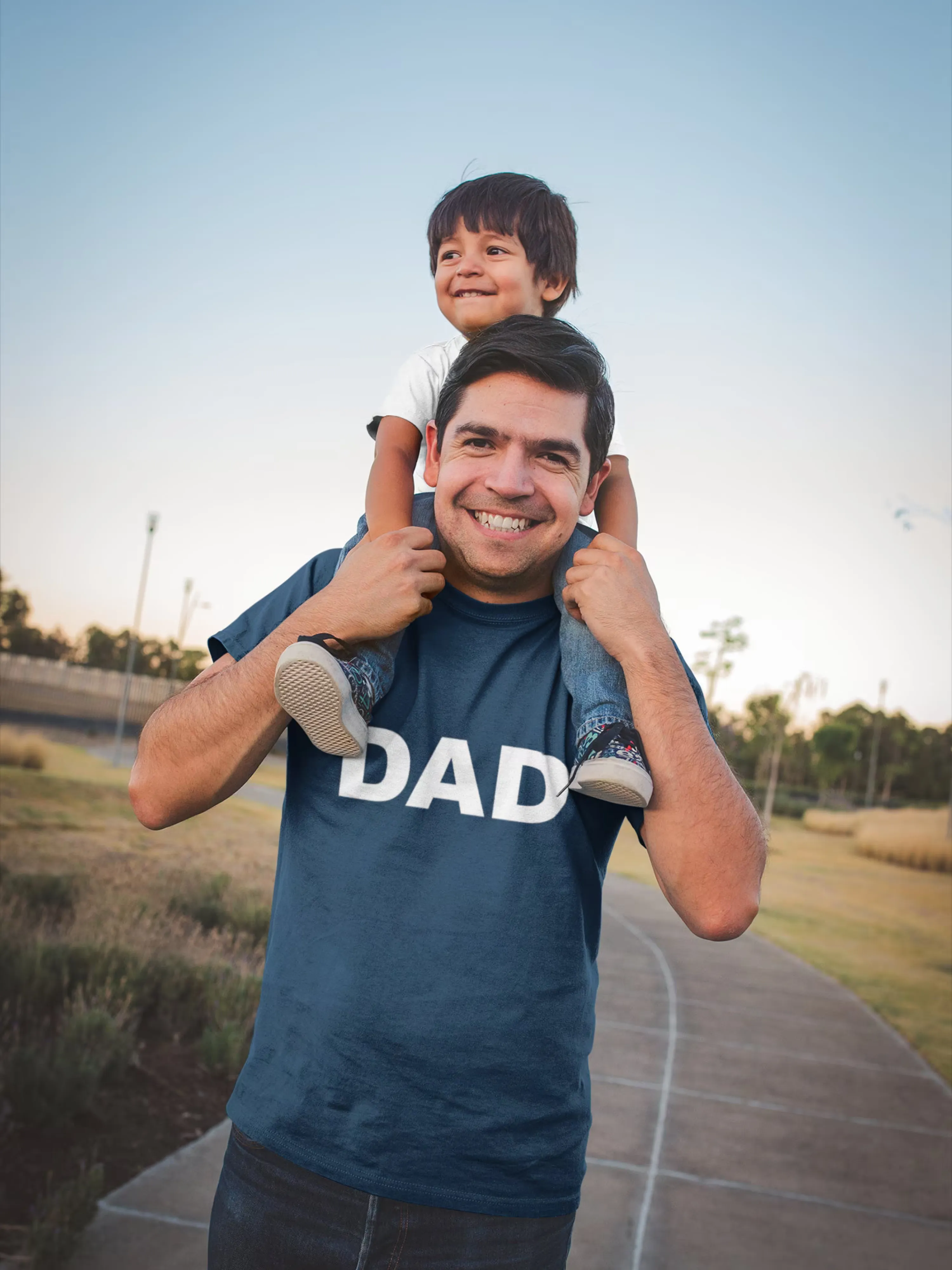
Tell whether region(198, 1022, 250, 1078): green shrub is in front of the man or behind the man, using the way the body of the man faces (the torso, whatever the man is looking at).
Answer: behind

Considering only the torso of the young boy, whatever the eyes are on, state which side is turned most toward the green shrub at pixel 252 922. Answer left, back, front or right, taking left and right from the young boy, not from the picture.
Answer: back

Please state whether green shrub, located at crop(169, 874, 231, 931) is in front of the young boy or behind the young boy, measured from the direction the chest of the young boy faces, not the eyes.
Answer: behind

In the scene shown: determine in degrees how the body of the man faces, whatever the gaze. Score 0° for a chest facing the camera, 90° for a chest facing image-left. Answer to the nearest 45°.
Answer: approximately 0°

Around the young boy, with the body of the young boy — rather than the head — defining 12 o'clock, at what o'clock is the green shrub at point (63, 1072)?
The green shrub is roughly at 5 o'clock from the young boy.

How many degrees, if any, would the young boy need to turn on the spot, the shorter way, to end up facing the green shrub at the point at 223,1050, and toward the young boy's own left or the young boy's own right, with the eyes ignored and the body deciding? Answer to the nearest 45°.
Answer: approximately 180°

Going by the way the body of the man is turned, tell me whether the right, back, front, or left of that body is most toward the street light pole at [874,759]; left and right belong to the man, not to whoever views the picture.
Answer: back
